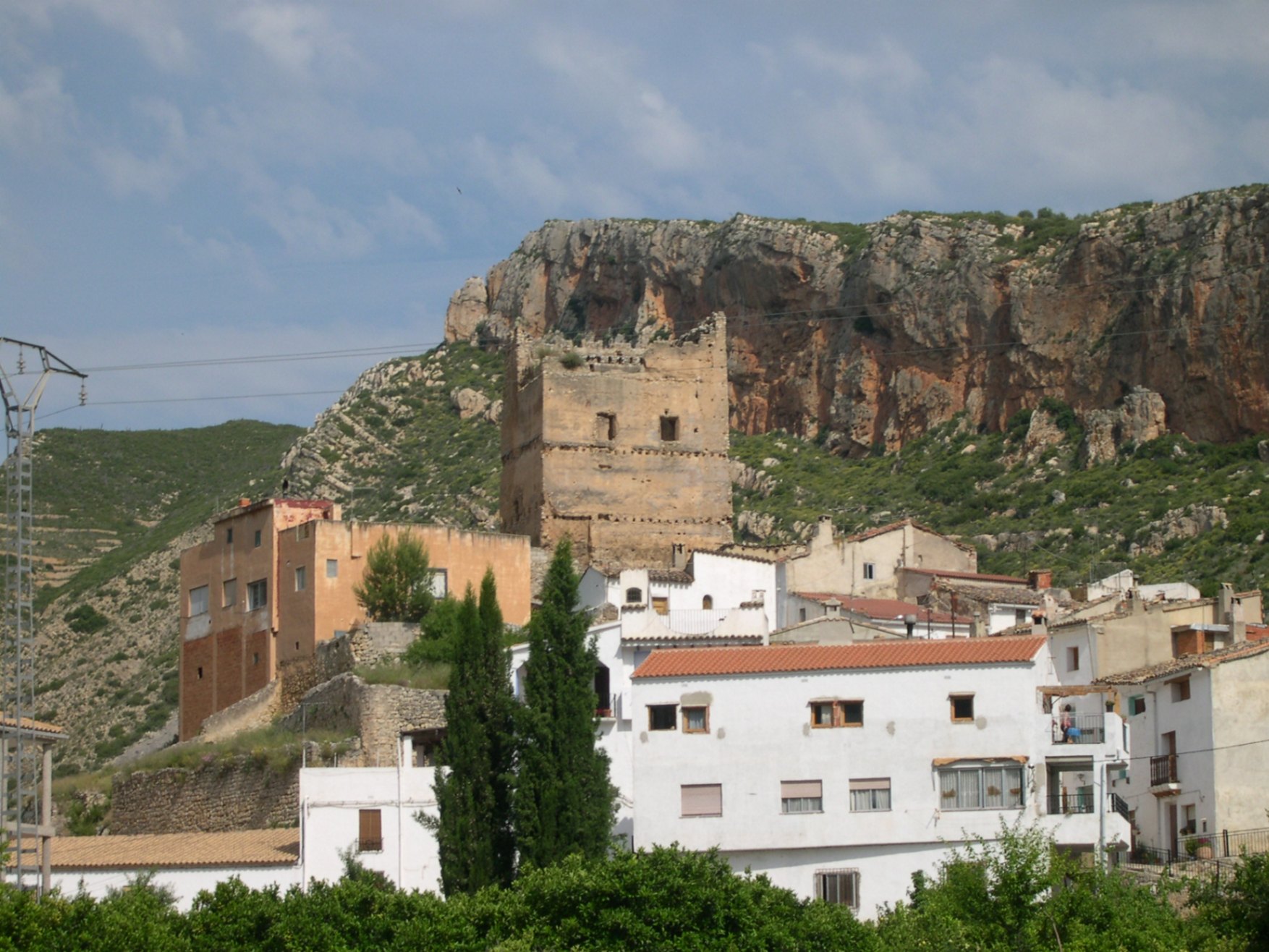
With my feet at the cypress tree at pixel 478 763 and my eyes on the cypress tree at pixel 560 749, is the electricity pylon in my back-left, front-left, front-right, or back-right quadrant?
back-right

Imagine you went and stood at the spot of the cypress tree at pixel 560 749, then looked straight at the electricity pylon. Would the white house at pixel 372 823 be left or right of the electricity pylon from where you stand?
right

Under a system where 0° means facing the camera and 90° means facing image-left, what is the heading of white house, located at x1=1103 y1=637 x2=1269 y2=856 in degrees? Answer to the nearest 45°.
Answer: approximately 45°

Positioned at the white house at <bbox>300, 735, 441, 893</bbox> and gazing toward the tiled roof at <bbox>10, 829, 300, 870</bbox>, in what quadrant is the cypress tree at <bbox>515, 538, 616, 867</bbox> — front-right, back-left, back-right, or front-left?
back-left
